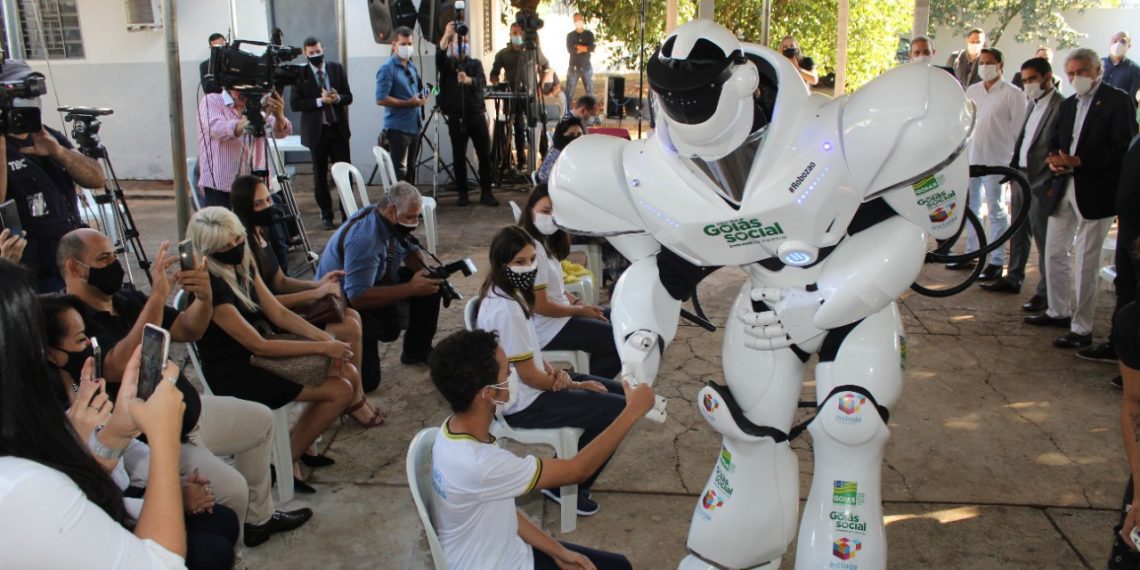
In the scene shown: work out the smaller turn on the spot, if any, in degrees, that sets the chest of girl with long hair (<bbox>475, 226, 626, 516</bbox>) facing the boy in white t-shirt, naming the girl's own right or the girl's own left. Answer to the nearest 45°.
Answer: approximately 90° to the girl's own right

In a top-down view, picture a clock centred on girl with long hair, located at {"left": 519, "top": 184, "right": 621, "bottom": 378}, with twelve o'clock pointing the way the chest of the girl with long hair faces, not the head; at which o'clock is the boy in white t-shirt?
The boy in white t-shirt is roughly at 3 o'clock from the girl with long hair.

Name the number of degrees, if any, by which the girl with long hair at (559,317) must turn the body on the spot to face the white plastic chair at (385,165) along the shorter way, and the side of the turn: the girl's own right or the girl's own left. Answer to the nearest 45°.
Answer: approximately 135° to the girl's own left

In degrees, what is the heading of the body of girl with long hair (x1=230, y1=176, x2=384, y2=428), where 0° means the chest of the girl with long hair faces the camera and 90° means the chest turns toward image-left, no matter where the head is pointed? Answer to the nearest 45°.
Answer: approximately 270°

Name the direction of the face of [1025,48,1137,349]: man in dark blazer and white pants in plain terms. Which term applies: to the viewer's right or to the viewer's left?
to the viewer's left

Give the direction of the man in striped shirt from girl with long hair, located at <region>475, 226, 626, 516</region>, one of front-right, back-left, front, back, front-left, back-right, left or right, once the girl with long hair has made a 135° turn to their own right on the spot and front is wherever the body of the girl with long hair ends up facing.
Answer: right

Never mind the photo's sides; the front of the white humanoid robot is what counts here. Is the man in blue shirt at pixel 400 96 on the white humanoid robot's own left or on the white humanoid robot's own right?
on the white humanoid robot's own right

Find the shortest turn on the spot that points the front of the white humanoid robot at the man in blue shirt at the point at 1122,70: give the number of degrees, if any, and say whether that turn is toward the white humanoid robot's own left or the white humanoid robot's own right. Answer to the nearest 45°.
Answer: approximately 180°

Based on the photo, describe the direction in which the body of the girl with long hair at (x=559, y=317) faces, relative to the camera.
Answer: to the viewer's right

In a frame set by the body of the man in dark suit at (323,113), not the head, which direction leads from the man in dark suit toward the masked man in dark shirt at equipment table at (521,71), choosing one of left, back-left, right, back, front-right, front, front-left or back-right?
back-left
